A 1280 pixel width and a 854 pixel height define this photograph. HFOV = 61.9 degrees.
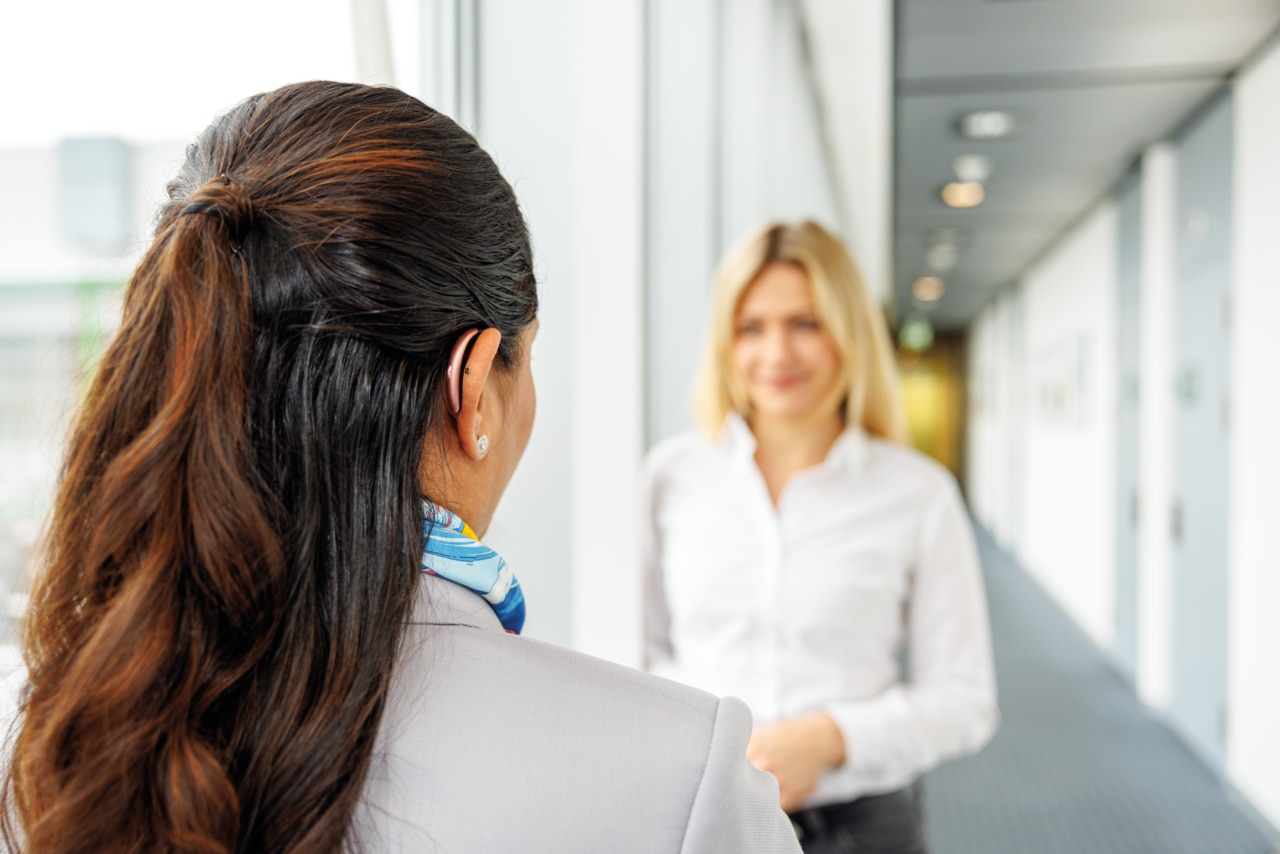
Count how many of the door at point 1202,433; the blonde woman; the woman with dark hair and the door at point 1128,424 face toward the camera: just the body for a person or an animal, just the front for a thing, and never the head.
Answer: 1

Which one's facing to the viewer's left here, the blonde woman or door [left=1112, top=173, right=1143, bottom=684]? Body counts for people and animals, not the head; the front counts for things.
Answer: the door

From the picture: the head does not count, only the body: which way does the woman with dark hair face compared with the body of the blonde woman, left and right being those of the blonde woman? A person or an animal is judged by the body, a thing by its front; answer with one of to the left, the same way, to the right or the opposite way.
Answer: the opposite way

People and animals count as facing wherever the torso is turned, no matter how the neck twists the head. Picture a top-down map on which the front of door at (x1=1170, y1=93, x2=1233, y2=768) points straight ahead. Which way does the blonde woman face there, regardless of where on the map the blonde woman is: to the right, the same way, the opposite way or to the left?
to the left

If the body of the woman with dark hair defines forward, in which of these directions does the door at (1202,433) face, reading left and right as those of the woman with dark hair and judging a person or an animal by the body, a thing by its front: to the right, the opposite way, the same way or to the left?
to the left

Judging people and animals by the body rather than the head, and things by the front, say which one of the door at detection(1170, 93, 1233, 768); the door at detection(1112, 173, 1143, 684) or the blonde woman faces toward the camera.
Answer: the blonde woman

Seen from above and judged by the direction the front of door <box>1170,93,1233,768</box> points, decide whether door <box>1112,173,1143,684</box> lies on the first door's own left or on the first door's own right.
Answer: on the first door's own right

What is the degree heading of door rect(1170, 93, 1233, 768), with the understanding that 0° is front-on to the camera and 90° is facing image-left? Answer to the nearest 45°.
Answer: approximately 90°

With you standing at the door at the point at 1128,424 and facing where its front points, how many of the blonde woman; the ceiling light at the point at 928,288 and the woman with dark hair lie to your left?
2

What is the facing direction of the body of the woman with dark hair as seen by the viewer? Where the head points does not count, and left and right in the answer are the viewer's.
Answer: facing away from the viewer and to the right of the viewer

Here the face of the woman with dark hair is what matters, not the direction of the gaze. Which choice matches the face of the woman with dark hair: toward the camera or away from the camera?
away from the camera

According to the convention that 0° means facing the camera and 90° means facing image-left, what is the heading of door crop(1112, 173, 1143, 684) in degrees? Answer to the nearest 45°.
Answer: approximately 90°

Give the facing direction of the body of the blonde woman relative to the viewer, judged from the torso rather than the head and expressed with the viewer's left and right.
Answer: facing the viewer

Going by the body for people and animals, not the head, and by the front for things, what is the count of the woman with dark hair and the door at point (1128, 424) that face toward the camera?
0
